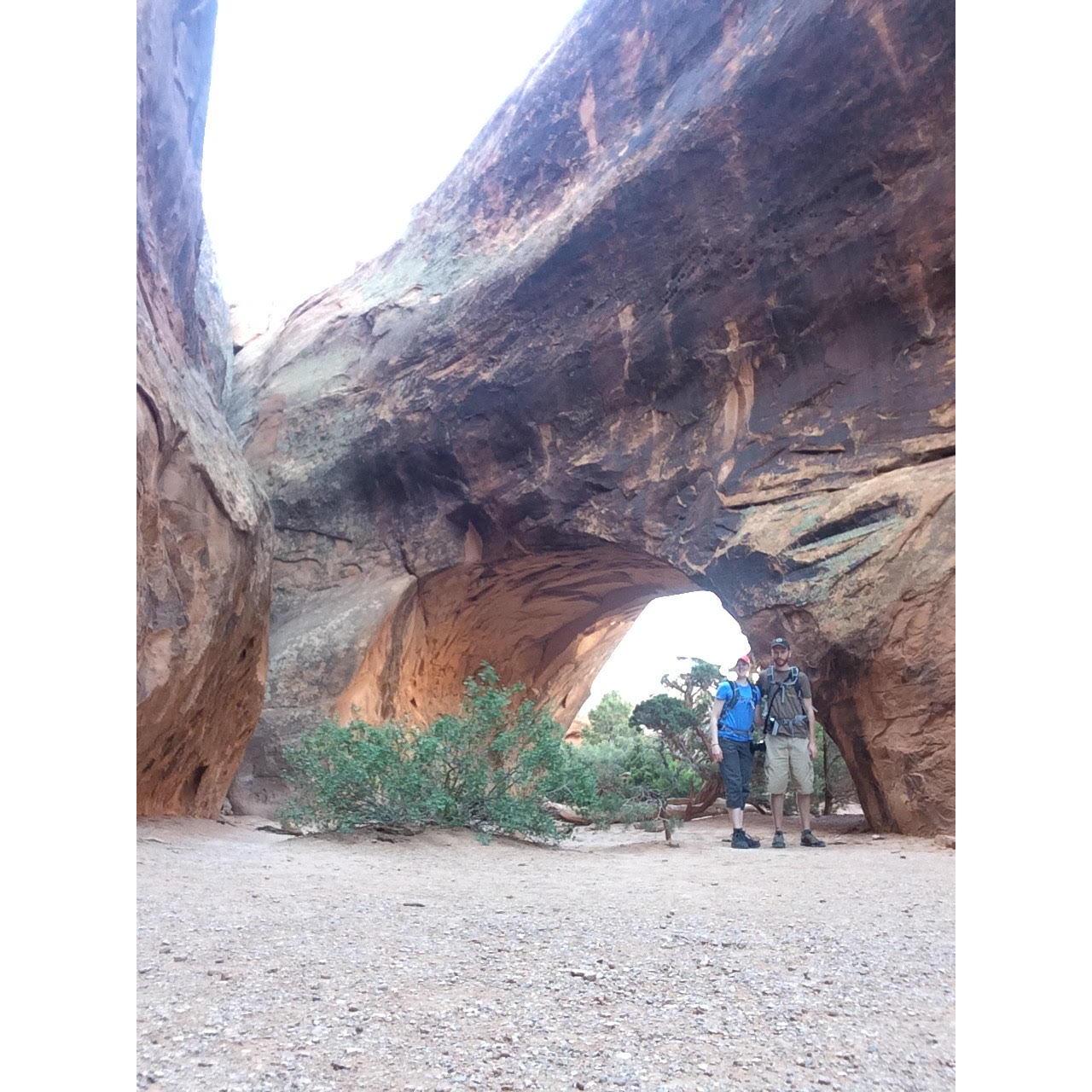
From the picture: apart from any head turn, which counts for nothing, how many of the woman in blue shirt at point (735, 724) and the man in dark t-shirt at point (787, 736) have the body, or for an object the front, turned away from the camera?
0

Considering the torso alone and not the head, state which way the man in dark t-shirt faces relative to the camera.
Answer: toward the camera

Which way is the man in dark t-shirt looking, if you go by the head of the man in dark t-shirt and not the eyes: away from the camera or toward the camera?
toward the camera

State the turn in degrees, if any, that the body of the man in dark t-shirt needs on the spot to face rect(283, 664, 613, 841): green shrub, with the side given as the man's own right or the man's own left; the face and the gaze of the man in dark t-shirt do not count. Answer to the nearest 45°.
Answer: approximately 90° to the man's own right

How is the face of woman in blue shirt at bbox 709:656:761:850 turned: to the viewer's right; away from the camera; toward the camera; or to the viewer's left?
toward the camera
